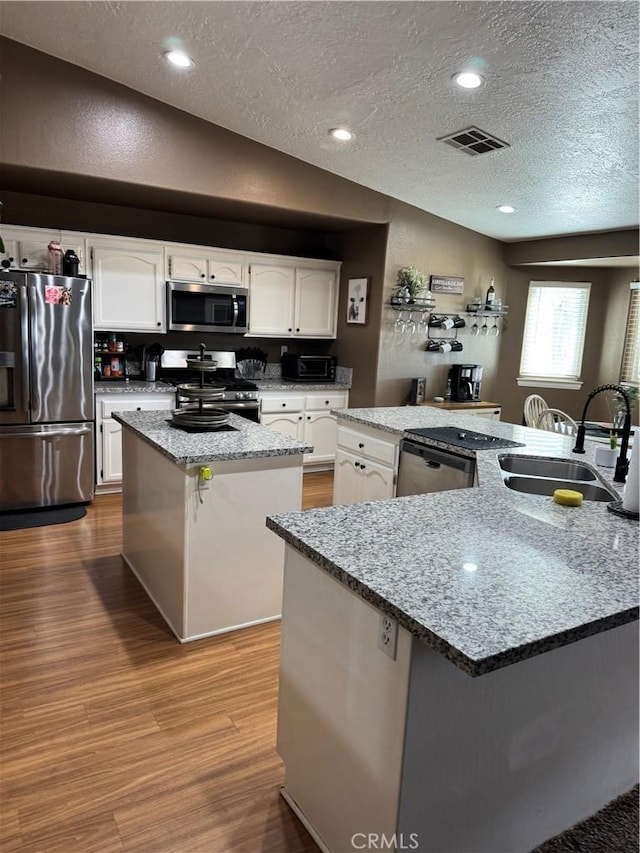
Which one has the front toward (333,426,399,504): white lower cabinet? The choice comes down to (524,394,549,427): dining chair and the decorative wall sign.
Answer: the decorative wall sign

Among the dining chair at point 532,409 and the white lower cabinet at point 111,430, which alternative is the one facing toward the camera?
the white lower cabinet

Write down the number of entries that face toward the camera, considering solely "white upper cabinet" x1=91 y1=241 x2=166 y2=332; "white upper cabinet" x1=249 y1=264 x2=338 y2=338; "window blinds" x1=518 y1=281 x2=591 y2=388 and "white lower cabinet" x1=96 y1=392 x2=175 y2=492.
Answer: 4

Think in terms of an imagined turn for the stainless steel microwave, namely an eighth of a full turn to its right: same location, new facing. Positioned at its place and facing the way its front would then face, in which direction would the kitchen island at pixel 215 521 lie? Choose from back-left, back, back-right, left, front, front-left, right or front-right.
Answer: front

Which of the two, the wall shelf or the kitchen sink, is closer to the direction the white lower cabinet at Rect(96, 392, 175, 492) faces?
the kitchen sink

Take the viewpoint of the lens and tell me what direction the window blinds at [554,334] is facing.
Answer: facing the viewer

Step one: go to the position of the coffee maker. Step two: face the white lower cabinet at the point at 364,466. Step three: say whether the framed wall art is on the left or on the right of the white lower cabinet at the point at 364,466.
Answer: right

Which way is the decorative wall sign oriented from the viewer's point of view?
toward the camera

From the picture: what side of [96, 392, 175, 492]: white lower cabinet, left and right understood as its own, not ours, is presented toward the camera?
front

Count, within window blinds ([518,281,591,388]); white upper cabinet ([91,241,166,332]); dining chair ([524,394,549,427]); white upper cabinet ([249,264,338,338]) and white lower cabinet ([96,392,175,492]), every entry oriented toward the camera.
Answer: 4

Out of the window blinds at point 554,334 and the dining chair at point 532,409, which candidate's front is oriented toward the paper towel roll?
the window blinds

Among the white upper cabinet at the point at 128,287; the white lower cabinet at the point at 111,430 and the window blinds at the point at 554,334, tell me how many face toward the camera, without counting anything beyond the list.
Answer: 3

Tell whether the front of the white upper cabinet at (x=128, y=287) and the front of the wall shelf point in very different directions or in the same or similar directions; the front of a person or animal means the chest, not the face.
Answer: same or similar directions
